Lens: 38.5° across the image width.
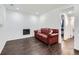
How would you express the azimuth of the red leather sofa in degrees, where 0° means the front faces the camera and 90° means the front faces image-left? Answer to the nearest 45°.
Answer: approximately 45°
